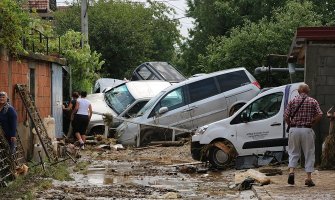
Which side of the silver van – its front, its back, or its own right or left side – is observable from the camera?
left

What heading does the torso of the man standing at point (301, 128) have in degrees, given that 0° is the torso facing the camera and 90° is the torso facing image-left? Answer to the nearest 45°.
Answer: approximately 180°

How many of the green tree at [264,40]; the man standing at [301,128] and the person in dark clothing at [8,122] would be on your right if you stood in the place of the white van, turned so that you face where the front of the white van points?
1

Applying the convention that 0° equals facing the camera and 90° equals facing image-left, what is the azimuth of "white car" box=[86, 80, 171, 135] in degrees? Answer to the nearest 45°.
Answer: approximately 45°

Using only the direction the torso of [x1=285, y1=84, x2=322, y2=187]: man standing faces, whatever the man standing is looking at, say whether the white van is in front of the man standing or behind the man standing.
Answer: in front

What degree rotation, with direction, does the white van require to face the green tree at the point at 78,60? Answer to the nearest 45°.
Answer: approximately 45° to its right

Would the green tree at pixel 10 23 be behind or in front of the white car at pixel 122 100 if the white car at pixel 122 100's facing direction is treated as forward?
in front

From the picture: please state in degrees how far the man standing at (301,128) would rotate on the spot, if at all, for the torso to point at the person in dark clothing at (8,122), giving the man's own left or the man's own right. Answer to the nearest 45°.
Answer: approximately 90° to the man's own left

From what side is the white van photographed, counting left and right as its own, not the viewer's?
left

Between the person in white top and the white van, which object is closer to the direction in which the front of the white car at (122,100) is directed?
the person in white top

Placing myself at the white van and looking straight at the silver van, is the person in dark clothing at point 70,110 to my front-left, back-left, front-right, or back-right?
front-left

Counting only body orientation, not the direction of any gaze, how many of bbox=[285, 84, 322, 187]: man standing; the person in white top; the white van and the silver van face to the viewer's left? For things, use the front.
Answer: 2
